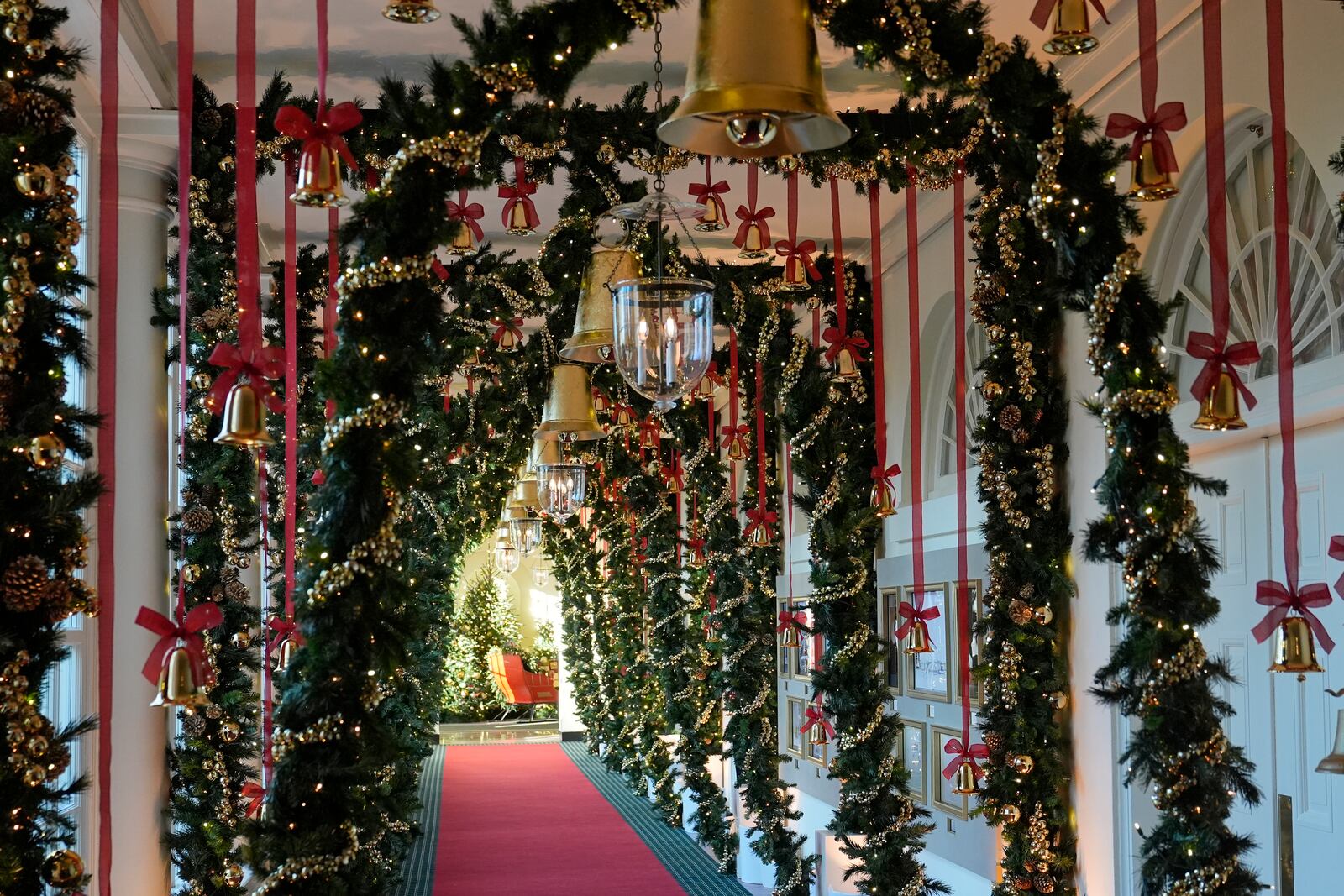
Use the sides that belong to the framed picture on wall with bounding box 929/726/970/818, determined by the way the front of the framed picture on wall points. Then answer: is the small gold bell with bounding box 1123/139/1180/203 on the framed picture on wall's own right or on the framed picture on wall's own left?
on the framed picture on wall's own left

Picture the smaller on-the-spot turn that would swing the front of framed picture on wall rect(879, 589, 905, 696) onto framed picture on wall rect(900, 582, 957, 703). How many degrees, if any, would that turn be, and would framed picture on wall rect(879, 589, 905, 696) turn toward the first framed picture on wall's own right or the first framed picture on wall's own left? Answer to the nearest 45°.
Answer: approximately 45° to the first framed picture on wall's own left

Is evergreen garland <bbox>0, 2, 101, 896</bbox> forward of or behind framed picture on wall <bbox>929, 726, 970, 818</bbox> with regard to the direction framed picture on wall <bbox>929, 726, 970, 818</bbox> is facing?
forward

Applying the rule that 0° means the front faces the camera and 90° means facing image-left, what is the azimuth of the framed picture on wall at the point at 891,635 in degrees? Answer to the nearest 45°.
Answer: approximately 45°

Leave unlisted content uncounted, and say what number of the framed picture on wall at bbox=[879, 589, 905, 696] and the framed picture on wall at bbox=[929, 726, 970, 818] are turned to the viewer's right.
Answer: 0

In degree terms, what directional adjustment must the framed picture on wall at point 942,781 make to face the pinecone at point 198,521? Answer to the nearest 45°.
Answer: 0° — it already faces it

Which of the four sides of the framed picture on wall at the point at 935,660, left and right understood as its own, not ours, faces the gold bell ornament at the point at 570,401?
front

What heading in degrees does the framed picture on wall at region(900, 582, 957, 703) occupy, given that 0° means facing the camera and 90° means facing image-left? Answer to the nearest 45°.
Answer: approximately 45°

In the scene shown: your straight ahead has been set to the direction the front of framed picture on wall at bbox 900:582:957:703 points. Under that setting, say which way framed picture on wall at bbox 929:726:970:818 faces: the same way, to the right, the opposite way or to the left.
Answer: the same way

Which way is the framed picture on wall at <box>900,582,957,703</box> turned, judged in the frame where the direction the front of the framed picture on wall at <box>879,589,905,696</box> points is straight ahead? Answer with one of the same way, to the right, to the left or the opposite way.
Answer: the same way

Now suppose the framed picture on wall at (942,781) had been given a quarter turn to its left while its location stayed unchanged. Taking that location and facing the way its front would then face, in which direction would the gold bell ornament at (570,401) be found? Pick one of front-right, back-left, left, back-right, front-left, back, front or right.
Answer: right

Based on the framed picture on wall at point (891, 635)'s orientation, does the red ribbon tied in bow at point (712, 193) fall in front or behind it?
in front

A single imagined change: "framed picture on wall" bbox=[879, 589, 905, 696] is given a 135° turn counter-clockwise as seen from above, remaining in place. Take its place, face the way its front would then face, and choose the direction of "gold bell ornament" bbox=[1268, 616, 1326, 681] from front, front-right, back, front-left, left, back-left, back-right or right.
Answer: right

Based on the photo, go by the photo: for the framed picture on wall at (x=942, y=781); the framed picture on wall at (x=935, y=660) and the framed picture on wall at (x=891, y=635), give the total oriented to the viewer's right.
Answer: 0

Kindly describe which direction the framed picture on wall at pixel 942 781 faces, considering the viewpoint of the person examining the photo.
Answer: facing the viewer and to the left of the viewer

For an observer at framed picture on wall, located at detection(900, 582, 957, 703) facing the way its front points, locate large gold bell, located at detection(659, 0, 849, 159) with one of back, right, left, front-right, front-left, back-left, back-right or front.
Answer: front-left

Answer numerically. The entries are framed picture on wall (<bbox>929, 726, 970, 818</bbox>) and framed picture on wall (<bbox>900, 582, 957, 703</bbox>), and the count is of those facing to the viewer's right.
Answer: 0

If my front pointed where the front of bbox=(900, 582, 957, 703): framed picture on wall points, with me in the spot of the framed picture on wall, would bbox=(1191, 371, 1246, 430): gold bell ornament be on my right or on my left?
on my left
